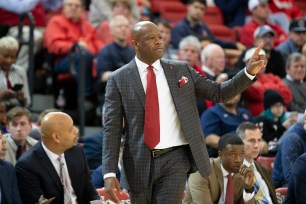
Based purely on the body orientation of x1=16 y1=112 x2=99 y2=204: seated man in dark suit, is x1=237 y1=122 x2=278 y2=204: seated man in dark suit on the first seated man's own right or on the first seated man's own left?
on the first seated man's own left

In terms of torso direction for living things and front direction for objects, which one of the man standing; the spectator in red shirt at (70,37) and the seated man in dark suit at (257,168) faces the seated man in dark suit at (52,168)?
the spectator in red shirt

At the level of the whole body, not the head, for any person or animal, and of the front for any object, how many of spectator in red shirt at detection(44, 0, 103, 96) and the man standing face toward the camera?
2

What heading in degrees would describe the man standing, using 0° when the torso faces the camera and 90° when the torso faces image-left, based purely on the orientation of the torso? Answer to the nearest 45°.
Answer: approximately 0°

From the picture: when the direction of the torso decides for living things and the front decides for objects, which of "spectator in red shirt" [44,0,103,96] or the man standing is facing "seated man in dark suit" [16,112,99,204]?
the spectator in red shirt

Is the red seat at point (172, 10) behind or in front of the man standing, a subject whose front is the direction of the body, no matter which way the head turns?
behind

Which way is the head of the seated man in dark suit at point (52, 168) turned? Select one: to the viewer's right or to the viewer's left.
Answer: to the viewer's right

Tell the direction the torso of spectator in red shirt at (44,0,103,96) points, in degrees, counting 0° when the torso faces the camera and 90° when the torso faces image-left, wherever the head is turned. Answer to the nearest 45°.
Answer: approximately 0°
